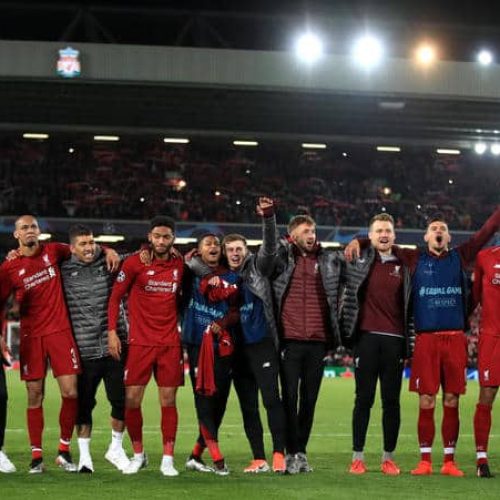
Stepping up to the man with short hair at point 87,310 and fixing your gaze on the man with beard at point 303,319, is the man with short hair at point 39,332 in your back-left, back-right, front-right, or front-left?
back-right

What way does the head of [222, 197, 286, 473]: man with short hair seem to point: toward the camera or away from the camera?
toward the camera

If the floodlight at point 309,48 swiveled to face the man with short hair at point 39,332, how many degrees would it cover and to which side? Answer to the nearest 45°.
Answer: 0° — it already faces them

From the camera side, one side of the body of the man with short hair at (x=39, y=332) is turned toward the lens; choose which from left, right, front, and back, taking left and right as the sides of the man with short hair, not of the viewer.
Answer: front

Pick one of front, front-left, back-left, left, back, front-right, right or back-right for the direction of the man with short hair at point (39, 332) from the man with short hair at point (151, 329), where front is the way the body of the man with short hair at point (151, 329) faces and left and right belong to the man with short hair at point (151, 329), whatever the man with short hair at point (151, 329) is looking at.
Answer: right

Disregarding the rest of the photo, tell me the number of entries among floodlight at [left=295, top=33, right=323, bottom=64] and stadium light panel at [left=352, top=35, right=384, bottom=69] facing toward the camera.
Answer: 2

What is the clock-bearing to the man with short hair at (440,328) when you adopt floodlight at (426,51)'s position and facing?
The man with short hair is roughly at 12 o'clock from the floodlight.

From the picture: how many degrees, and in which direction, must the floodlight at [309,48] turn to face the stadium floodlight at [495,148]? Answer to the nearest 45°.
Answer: approximately 135° to its left

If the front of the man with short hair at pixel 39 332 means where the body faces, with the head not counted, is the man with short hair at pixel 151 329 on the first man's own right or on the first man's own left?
on the first man's own left

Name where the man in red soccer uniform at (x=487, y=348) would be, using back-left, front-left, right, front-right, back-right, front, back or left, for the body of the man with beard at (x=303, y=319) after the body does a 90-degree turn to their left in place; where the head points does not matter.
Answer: front

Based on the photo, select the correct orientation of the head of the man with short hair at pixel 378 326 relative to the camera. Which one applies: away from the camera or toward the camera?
toward the camera

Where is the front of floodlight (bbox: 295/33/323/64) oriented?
toward the camera

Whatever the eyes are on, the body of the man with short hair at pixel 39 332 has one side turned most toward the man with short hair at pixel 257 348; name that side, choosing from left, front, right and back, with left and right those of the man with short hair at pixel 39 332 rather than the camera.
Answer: left

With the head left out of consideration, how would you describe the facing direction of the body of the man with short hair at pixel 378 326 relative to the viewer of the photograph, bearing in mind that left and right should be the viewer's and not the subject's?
facing the viewer

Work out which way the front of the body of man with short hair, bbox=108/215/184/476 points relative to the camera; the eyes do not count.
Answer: toward the camera

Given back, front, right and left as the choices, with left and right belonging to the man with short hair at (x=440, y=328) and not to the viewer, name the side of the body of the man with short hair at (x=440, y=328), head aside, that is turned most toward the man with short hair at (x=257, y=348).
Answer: right

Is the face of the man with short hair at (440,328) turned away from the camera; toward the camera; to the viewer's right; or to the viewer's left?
toward the camera

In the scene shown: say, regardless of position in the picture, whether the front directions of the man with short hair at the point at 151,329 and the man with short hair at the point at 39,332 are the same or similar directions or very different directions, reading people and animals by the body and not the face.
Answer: same or similar directions
